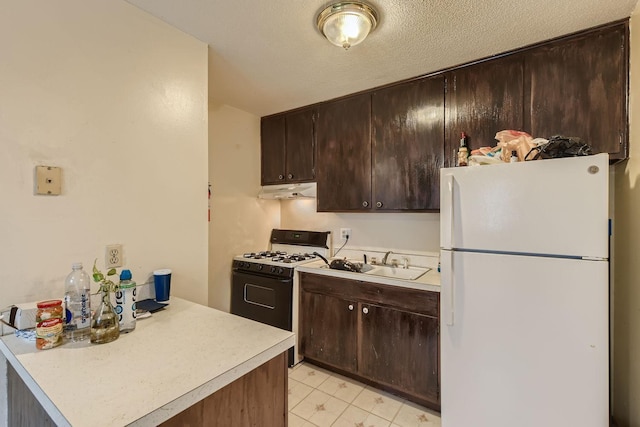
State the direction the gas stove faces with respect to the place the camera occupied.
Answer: facing the viewer and to the left of the viewer

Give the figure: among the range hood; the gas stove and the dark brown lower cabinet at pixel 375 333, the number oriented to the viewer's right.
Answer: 0

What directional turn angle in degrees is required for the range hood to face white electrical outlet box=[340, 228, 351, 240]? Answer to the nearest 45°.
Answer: approximately 135° to its left

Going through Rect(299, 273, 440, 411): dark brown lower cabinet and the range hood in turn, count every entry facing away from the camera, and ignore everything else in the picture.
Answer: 0

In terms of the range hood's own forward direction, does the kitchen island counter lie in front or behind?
in front

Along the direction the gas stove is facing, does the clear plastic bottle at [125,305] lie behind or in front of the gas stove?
in front

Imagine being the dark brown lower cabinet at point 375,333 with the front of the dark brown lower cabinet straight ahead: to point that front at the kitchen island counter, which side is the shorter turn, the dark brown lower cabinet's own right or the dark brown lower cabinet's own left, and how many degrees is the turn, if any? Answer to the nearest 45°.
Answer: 0° — it already faces it

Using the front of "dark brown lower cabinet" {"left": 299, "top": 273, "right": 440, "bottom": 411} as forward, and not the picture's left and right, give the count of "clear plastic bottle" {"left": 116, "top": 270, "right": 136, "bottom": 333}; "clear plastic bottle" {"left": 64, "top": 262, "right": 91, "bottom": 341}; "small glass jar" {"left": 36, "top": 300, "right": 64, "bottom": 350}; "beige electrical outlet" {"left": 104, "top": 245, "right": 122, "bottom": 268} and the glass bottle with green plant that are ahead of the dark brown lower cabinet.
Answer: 5
